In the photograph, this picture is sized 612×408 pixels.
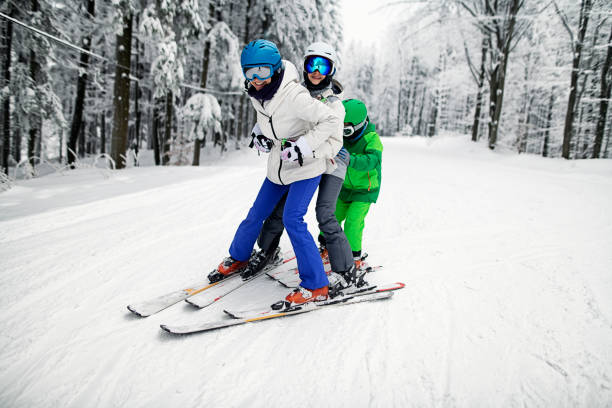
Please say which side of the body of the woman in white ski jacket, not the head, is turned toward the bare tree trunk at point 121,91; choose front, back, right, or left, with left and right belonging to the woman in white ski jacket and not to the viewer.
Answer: right

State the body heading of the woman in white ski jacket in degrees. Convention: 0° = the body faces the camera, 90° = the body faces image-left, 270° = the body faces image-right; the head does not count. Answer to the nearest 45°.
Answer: approximately 45°

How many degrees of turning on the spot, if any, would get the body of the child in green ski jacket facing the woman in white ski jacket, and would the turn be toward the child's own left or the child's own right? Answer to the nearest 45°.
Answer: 0° — they already face them

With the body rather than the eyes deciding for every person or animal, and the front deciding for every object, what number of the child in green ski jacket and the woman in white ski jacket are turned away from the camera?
0

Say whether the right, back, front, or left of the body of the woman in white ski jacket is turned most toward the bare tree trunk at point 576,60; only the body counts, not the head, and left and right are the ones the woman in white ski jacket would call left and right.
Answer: back

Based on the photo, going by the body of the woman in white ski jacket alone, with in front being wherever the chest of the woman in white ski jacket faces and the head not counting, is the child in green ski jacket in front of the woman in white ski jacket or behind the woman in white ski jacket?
behind

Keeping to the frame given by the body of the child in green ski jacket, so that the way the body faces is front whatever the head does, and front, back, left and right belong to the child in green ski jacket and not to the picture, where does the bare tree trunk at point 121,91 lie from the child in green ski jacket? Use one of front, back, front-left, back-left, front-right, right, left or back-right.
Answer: right

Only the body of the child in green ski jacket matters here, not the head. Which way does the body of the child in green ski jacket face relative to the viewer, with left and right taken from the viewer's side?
facing the viewer and to the left of the viewer

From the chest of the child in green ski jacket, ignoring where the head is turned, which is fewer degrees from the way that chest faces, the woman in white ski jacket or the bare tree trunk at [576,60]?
the woman in white ski jacket
